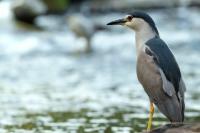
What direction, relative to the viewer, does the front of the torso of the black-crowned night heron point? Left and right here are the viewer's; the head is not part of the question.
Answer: facing to the left of the viewer

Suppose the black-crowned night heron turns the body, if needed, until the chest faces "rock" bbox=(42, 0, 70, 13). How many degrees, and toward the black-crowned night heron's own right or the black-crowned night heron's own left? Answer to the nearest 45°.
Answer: approximately 90° to the black-crowned night heron's own right

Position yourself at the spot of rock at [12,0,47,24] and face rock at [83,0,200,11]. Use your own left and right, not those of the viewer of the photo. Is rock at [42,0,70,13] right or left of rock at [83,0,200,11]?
left

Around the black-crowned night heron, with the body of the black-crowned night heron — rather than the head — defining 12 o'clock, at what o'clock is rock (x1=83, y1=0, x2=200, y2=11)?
The rock is roughly at 3 o'clock from the black-crowned night heron.
